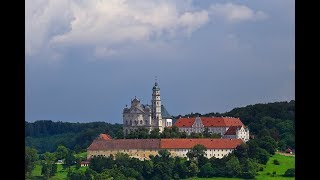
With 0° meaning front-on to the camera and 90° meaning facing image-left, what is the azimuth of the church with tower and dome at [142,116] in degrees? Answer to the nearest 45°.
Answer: approximately 45°

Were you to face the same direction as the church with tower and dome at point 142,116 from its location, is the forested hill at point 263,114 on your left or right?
on your left
